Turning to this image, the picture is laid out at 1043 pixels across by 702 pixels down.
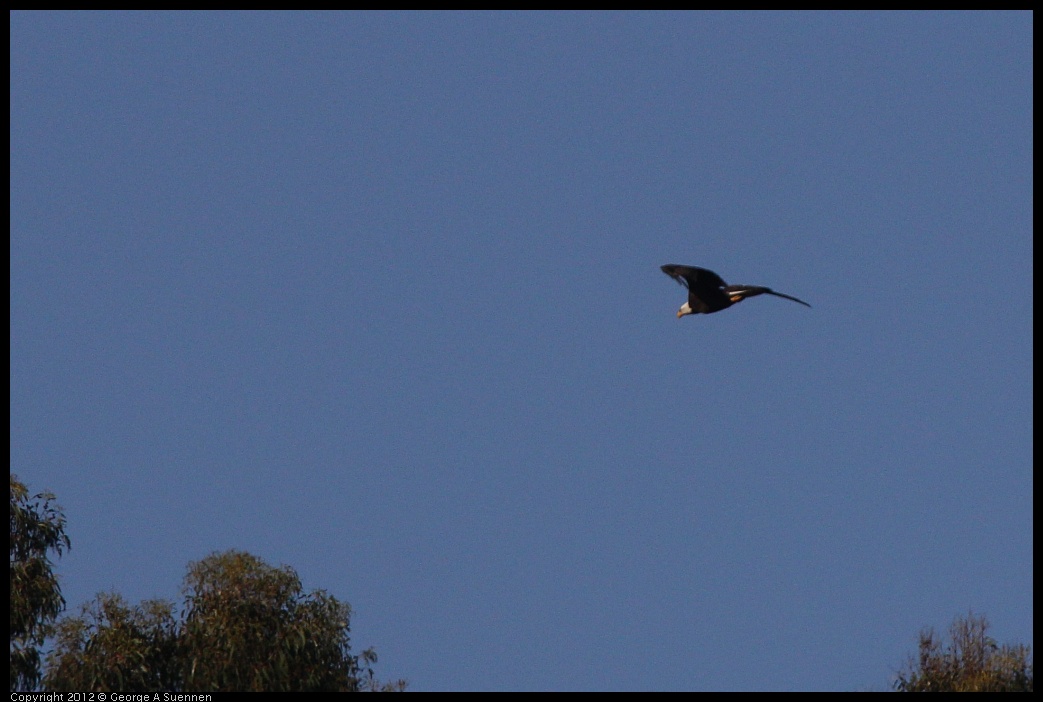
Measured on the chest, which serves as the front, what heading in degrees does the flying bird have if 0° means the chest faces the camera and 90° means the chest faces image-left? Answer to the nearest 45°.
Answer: approximately 90°

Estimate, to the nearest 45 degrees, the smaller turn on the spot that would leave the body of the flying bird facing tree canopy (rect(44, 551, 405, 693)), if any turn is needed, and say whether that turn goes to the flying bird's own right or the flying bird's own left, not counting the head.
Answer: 0° — it already faces it
